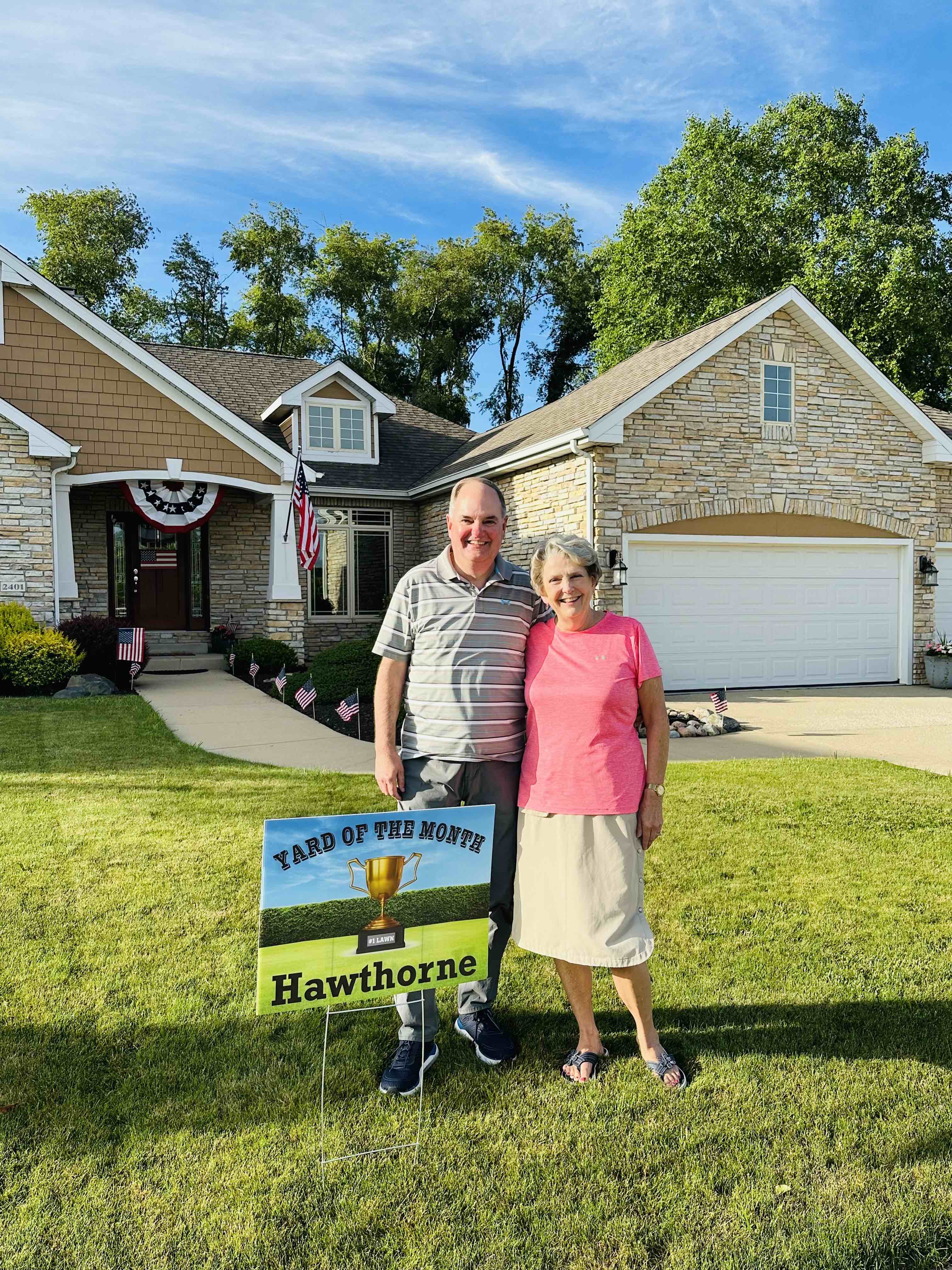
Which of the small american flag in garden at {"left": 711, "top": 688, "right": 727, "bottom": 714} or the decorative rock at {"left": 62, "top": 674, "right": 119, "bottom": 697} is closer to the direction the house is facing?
the small american flag in garden

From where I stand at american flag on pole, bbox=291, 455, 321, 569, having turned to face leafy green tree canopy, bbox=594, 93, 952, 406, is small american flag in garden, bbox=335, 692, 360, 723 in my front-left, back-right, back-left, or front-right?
back-right

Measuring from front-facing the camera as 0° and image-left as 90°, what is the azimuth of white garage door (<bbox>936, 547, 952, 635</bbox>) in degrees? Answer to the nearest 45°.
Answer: approximately 0°

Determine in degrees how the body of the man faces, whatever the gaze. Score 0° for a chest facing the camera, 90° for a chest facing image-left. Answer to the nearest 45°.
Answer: approximately 0°

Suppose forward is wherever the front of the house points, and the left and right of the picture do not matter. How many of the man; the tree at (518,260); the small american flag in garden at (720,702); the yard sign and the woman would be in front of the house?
4

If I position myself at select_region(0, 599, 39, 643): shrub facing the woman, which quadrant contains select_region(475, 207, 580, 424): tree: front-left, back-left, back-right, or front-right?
back-left

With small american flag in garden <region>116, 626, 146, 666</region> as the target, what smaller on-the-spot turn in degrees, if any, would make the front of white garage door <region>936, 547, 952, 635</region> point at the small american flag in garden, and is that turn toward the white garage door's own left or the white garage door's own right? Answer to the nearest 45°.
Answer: approximately 45° to the white garage door's own right
